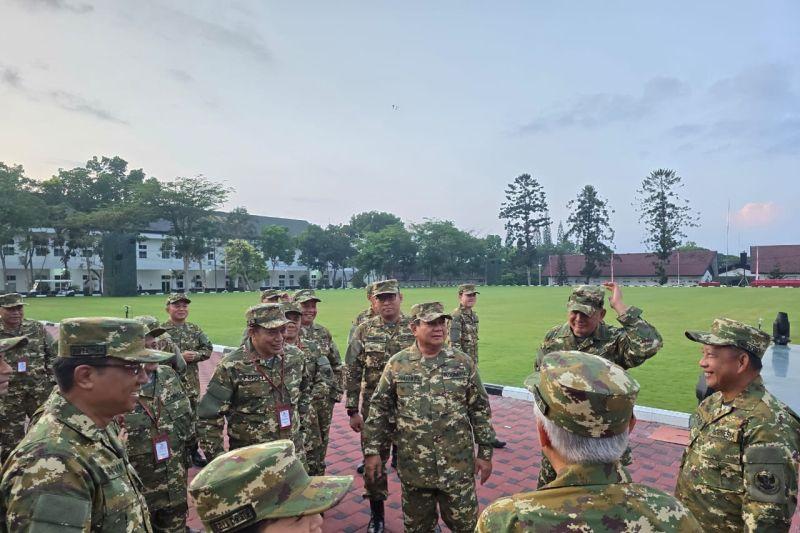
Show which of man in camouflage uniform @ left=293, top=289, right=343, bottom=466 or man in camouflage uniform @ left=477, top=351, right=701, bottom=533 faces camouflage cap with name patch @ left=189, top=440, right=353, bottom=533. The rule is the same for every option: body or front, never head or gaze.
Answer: man in camouflage uniform @ left=293, top=289, right=343, bottom=466

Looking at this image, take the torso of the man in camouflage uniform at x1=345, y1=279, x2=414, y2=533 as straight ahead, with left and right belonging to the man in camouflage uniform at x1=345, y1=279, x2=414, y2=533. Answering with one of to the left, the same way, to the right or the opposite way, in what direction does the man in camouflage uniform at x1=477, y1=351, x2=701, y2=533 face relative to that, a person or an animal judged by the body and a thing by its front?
the opposite way

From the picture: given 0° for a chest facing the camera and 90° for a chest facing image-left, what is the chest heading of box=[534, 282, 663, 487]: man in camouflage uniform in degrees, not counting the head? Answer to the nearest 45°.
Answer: approximately 0°

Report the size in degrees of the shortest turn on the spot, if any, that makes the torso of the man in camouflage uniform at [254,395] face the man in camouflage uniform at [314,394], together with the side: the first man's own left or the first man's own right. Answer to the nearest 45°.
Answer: approximately 90° to the first man's own left

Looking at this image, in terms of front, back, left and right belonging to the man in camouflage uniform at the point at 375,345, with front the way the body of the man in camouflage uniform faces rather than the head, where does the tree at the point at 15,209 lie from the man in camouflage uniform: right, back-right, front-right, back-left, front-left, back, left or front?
back-right

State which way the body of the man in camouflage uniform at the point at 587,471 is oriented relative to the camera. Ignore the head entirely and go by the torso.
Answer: away from the camera

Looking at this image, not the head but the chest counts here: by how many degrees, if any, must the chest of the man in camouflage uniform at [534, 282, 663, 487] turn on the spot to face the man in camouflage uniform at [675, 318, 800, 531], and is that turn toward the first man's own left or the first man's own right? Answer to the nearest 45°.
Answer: approximately 45° to the first man's own left

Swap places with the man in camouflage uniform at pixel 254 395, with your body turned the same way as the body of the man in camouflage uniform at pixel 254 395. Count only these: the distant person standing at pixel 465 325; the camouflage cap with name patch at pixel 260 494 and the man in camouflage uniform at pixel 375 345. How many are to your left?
2

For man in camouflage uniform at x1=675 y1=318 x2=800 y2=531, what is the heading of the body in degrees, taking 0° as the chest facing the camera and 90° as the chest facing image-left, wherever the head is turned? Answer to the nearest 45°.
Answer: approximately 90°
